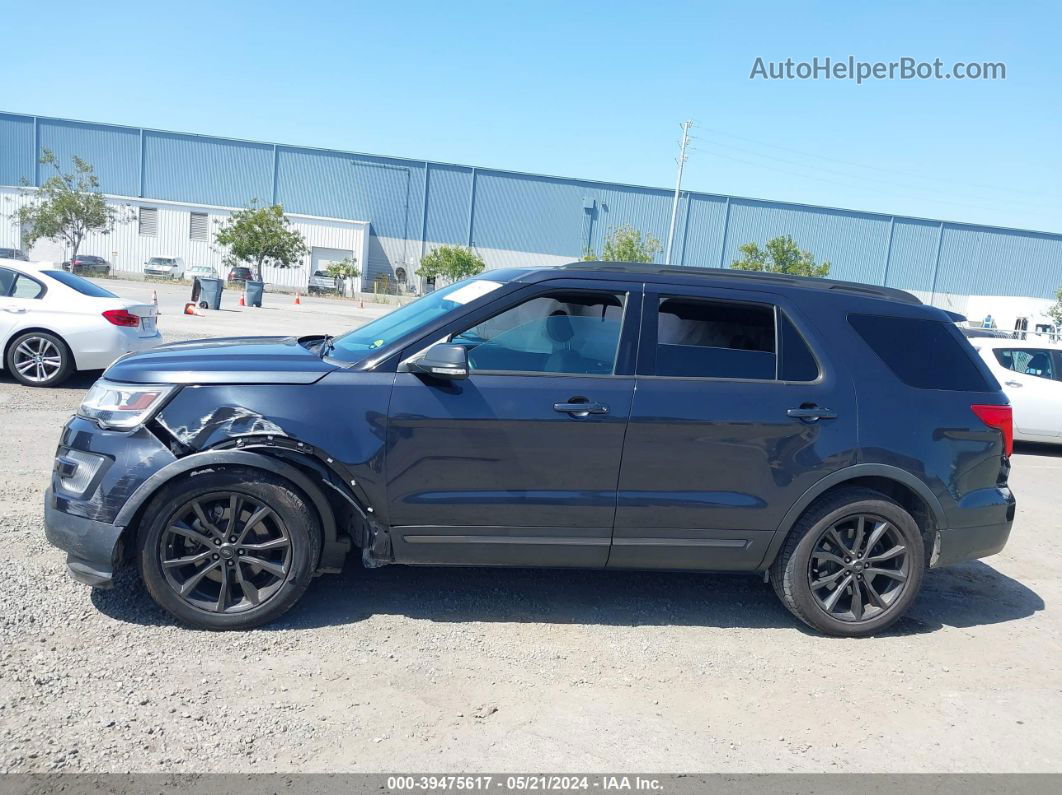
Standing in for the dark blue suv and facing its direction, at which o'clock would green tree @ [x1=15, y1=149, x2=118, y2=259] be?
The green tree is roughly at 2 o'clock from the dark blue suv.

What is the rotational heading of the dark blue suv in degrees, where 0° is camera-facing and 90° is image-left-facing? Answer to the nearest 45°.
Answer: approximately 90°

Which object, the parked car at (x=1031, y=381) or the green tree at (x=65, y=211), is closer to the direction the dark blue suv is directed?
the green tree

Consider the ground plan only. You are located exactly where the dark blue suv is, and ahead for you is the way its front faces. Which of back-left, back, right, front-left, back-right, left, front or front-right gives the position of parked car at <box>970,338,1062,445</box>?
back-right
